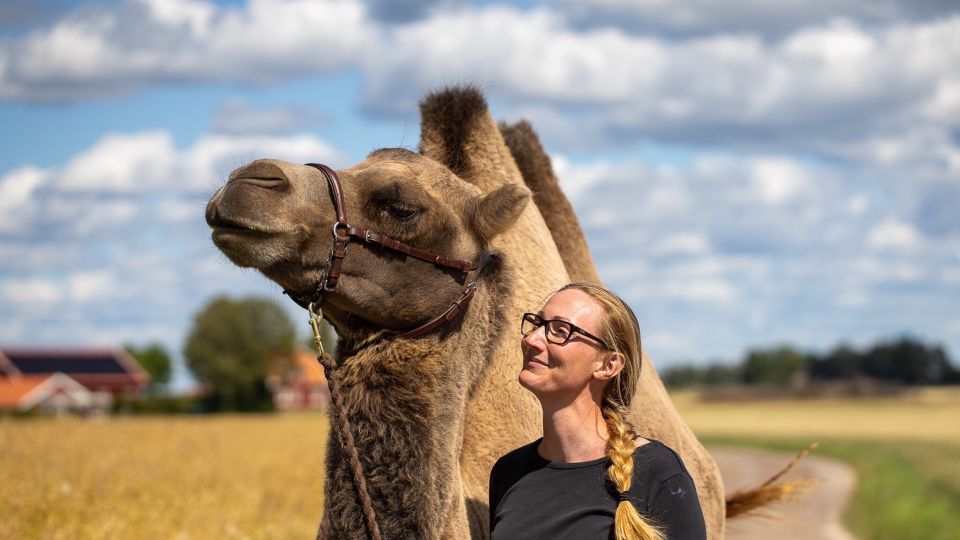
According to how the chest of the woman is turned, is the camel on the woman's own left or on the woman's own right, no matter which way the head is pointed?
on the woman's own right

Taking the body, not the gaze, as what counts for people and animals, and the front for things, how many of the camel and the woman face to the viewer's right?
0

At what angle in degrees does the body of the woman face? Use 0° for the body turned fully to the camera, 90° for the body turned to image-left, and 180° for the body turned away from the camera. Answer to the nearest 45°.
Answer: approximately 45°

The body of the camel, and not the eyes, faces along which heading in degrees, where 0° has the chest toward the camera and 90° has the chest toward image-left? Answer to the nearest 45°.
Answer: approximately 45°

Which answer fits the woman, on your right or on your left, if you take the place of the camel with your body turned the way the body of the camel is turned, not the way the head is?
on your left
